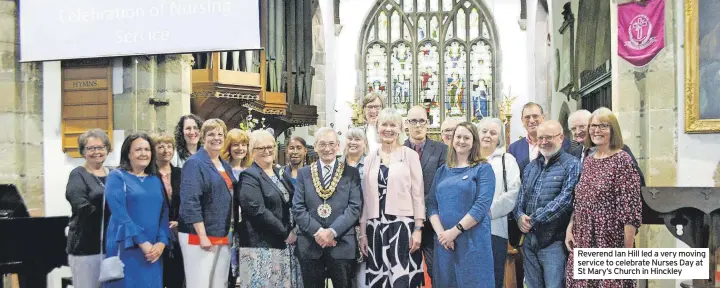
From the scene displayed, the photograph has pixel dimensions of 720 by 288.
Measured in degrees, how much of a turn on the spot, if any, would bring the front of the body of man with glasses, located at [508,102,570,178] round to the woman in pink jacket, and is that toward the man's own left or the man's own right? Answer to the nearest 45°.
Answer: approximately 45° to the man's own right

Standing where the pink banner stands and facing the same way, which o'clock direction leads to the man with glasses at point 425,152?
The man with glasses is roughly at 1 o'clock from the pink banner.

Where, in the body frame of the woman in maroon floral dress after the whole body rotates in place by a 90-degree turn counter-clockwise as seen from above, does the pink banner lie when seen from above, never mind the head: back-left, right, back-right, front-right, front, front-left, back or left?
back-left

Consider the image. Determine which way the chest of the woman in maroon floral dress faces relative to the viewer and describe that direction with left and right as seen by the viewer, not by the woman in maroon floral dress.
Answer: facing the viewer and to the left of the viewer

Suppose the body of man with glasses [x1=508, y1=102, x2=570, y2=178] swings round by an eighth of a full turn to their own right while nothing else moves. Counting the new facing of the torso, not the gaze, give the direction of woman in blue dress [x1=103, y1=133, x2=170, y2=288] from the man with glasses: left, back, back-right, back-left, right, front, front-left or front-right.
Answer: front

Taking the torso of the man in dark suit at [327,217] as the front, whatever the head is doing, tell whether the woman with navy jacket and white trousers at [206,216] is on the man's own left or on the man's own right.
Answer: on the man's own right

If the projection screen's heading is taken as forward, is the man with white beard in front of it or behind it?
in front

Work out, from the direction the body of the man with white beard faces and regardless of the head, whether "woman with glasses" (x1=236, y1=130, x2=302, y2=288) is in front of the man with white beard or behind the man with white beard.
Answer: in front
